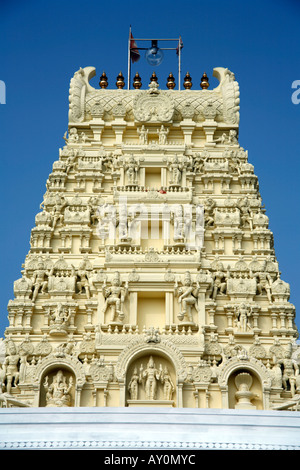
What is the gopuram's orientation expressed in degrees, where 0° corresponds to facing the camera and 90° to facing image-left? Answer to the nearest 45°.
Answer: approximately 0°
